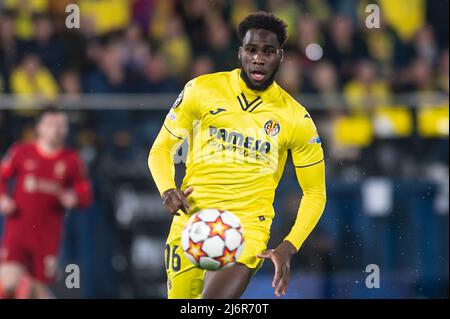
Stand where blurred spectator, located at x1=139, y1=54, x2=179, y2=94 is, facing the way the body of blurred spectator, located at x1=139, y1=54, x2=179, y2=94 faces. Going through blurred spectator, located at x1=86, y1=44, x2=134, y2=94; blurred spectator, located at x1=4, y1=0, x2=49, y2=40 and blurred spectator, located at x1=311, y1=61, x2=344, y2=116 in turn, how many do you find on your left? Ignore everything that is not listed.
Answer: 1

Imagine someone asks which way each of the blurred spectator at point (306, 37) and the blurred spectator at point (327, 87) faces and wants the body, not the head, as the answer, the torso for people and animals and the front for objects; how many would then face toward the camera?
2

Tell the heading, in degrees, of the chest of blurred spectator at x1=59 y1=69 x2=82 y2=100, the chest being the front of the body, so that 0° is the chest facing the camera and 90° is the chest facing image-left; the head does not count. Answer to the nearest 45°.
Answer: approximately 0°

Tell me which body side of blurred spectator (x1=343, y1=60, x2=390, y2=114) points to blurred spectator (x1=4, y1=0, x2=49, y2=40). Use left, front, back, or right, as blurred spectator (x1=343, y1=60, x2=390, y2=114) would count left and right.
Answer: right

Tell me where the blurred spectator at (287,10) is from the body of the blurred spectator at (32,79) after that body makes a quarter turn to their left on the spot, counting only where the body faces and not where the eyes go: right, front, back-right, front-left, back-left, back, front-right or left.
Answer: front

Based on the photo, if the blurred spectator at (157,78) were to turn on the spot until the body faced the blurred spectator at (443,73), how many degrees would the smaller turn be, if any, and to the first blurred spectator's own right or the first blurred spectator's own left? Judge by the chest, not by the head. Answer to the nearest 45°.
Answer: approximately 90° to the first blurred spectator's own left

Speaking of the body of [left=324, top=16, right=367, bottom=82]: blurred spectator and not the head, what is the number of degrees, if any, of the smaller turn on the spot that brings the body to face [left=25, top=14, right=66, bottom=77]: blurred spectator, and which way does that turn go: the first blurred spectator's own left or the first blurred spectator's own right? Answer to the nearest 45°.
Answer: approximately 90° to the first blurred spectator's own right

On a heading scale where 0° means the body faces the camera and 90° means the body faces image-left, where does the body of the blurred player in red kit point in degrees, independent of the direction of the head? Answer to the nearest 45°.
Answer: approximately 0°

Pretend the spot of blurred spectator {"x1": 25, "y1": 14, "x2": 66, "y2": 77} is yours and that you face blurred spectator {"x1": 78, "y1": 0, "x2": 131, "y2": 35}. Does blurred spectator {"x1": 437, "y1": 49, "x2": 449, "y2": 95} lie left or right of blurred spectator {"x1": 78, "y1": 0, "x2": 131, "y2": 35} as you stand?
right

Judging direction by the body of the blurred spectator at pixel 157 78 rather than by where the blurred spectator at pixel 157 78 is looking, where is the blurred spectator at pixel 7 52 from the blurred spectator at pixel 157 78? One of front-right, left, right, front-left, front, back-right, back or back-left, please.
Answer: right
